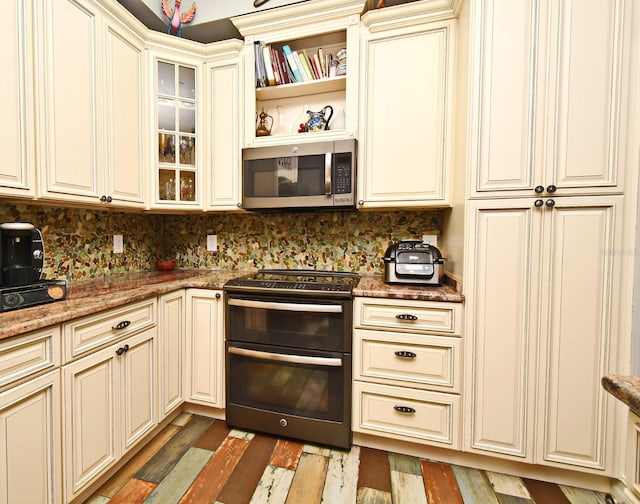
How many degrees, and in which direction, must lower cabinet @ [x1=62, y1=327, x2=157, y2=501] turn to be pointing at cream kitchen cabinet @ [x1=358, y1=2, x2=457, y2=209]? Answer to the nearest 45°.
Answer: approximately 45° to its left

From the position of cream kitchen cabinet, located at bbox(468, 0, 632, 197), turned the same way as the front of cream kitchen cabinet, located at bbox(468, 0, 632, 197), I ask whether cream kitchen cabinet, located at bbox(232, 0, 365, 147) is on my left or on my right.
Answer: on my right

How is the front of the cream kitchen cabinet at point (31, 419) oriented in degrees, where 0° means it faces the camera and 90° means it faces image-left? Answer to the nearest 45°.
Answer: approximately 315°

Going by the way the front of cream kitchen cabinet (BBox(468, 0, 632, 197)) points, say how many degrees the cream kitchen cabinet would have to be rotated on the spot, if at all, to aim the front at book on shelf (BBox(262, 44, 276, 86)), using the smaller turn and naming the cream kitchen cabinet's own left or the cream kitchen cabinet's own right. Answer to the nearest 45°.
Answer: approximately 90° to the cream kitchen cabinet's own right

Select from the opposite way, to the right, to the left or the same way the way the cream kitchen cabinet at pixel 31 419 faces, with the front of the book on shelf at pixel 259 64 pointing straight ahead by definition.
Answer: to the left

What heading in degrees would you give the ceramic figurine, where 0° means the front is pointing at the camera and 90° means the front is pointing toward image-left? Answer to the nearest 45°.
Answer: approximately 0°

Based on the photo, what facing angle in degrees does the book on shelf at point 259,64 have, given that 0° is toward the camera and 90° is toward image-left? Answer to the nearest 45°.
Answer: approximately 0°

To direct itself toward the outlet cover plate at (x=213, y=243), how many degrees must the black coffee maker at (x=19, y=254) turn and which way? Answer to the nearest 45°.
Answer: approximately 90° to its left
